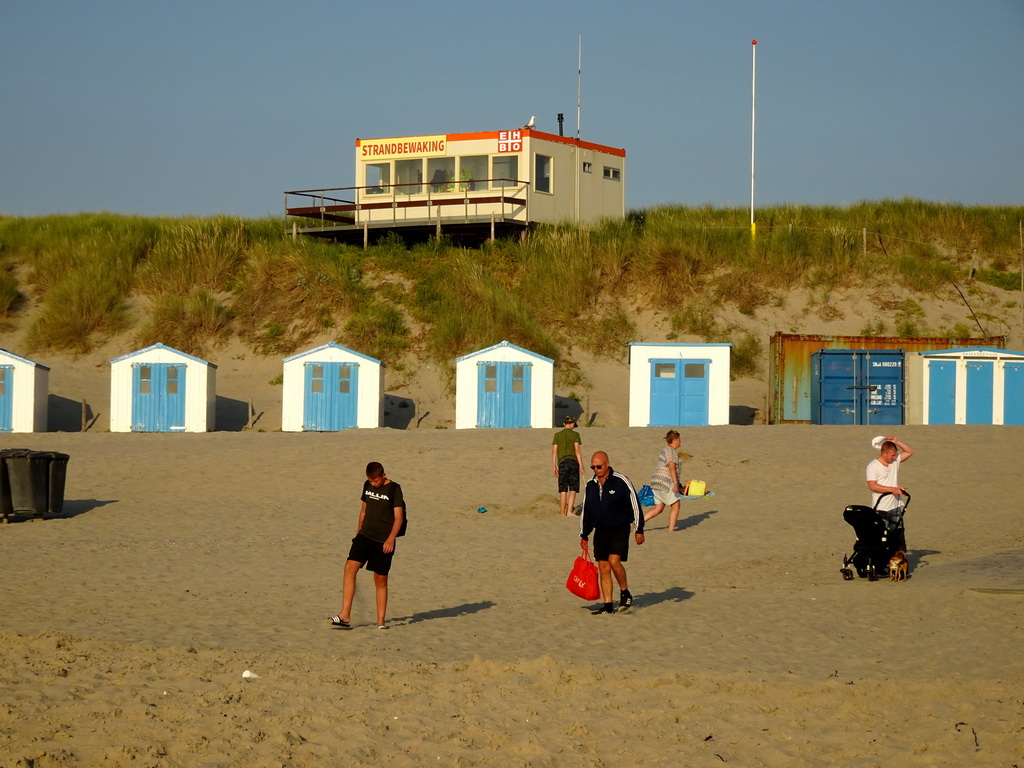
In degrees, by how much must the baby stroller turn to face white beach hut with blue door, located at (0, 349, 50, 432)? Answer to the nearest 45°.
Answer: approximately 90° to its right

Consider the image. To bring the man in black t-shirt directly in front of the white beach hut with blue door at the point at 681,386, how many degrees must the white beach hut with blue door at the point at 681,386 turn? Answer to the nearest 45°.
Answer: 0° — it already faces them

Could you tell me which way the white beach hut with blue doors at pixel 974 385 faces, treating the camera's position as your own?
facing the viewer

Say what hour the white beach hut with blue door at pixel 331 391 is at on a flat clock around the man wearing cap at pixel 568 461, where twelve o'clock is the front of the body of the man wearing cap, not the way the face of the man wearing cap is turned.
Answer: The white beach hut with blue door is roughly at 11 o'clock from the man wearing cap.

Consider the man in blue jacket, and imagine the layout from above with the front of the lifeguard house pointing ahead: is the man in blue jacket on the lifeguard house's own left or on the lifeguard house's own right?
on the lifeguard house's own left

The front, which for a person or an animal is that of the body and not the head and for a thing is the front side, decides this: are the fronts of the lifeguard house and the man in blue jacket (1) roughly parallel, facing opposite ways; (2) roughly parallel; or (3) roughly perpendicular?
roughly parallel

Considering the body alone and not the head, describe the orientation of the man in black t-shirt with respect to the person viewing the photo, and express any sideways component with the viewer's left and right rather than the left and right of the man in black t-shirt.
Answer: facing the viewer and to the left of the viewer

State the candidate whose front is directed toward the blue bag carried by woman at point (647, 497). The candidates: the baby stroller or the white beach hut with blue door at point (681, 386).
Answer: the white beach hut with blue door

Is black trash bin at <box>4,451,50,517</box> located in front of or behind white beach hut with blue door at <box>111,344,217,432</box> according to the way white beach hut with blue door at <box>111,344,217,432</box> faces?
in front

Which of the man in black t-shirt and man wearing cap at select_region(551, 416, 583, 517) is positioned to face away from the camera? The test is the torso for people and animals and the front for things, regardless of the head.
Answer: the man wearing cap

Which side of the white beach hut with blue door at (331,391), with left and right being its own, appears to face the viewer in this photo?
front

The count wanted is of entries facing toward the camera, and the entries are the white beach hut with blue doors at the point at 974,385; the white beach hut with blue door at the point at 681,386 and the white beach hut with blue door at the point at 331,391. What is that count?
3

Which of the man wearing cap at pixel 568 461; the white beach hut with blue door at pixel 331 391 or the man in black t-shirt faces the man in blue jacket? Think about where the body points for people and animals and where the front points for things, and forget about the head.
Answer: the white beach hut with blue door

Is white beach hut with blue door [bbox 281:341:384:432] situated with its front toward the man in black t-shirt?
yes

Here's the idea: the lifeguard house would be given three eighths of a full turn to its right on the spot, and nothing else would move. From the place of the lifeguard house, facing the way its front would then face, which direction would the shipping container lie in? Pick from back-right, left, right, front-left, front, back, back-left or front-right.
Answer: back-right

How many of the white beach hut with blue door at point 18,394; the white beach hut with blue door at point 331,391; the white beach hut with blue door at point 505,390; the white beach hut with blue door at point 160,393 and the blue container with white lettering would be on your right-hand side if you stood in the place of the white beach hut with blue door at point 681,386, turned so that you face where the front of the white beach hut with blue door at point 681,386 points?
4

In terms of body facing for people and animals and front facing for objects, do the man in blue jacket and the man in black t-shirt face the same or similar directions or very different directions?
same or similar directions

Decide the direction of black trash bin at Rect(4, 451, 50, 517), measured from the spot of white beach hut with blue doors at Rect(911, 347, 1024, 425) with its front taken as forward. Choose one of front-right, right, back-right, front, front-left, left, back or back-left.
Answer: front-right

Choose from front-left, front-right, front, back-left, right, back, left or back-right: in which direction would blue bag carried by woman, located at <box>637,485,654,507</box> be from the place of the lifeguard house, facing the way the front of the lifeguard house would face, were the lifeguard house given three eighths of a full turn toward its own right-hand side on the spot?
back

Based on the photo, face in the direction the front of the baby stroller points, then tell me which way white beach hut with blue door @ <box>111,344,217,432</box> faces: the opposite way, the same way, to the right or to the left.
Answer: to the left

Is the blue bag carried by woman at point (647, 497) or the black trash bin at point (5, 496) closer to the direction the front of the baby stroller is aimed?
the black trash bin

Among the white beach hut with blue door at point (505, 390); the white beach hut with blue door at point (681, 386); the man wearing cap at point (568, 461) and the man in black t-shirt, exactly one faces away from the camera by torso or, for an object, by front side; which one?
the man wearing cap

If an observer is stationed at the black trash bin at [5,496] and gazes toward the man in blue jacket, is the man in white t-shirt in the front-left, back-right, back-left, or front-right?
front-left
